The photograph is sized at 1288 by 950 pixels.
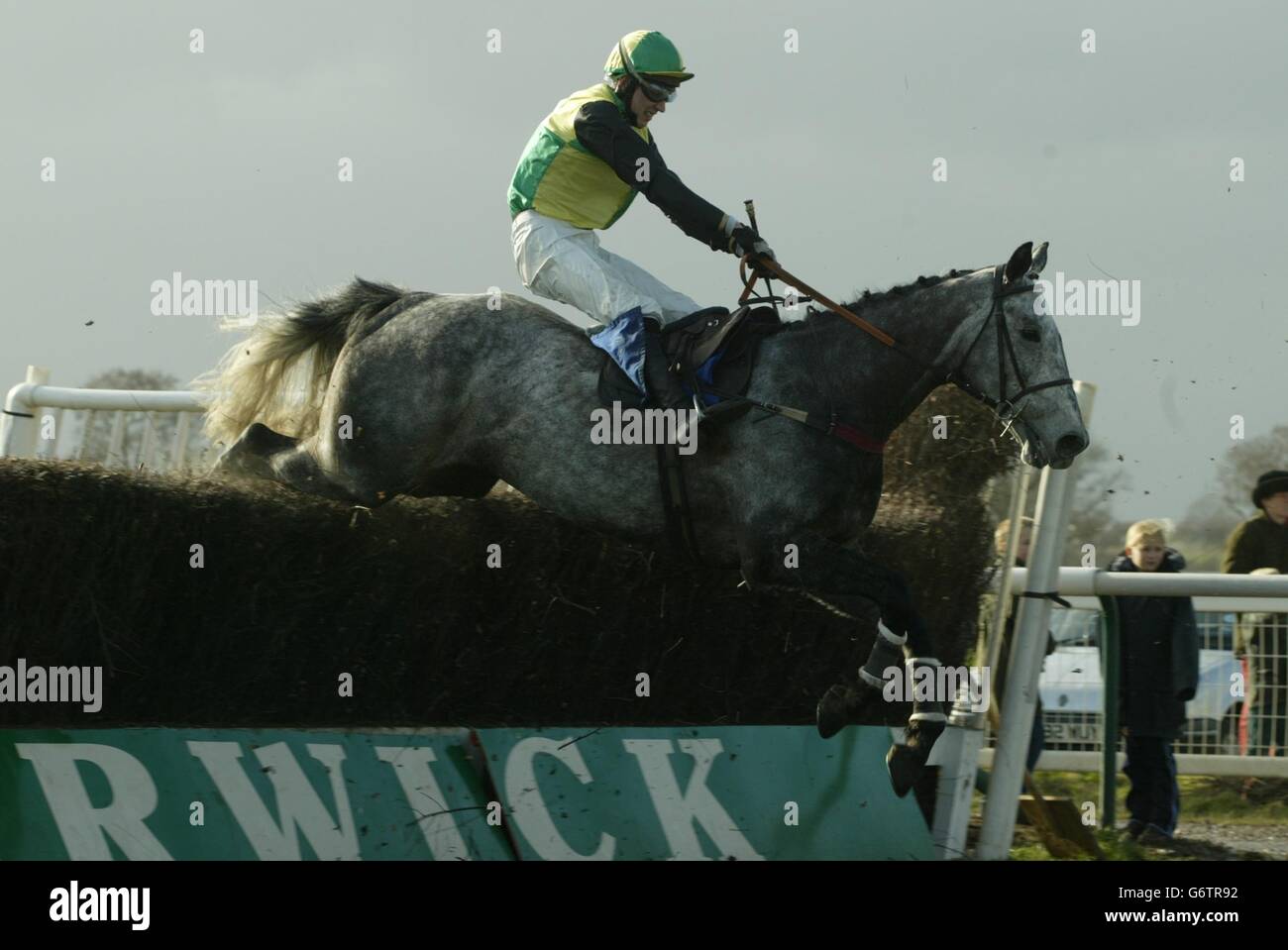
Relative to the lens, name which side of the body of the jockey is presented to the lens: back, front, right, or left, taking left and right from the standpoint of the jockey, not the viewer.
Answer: right

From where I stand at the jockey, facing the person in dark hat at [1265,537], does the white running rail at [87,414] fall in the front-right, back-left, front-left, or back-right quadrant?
back-left

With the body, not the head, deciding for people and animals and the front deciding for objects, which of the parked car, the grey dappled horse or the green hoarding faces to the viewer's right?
the grey dappled horse

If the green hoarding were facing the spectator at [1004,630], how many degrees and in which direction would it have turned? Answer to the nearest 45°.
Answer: approximately 90° to its left

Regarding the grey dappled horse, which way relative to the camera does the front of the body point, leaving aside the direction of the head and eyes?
to the viewer's right

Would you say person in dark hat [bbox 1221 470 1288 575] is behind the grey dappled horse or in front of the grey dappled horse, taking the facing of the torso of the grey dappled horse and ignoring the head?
in front

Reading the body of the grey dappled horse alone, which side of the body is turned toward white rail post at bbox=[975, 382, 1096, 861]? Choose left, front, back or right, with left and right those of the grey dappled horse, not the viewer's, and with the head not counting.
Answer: front

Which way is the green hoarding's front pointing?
toward the camera

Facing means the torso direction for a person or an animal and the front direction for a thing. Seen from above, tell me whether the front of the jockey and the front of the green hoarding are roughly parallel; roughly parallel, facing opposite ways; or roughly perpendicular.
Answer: roughly perpendicular

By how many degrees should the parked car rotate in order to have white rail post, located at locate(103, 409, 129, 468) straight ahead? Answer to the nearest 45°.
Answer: approximately 45° to its right

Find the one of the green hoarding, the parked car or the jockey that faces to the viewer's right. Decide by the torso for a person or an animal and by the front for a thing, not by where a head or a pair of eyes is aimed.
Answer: the jockey

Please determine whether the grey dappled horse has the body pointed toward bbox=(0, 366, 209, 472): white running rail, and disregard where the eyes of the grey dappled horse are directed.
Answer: no

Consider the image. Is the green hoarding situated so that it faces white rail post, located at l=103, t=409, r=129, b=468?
no
